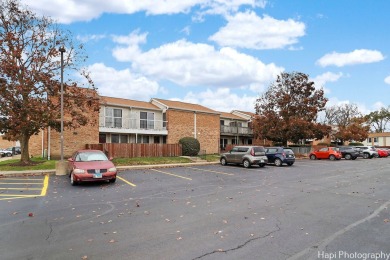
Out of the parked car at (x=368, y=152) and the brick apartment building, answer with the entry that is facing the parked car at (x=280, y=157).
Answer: the brick apartment building

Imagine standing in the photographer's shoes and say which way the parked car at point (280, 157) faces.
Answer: facing away from the viewer and to the left of the viewer

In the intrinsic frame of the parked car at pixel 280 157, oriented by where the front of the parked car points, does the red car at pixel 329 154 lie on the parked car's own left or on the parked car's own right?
on the parked car's own right

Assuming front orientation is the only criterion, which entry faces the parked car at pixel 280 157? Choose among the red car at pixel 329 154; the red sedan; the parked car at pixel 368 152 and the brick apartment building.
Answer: the brick apartment building

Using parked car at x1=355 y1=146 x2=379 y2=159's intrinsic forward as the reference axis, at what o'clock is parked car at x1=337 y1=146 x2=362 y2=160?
parked car at x1=337 y1=146 x2=362 y2=160 is roughly at 8 o'clock from parked car at x1=355 y1=146 x2=379 y2=159.

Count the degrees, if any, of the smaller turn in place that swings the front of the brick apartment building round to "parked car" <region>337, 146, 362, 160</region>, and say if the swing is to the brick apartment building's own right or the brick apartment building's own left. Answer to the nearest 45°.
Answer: approximately 45° to the brick apartment building's own left

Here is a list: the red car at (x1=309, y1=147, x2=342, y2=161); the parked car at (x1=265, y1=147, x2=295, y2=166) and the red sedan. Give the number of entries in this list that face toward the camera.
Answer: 1
